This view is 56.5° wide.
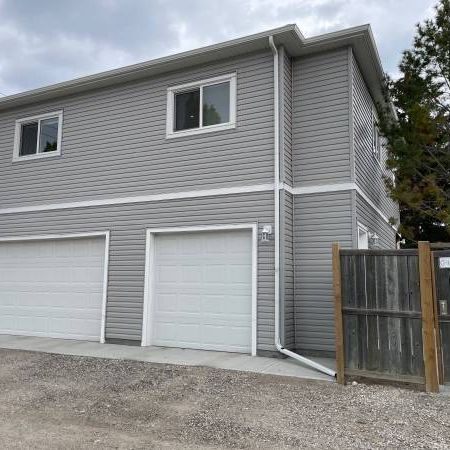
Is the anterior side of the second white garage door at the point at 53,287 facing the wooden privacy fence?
no

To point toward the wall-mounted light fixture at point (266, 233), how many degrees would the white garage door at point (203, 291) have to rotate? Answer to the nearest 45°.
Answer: approximately 90° to its left

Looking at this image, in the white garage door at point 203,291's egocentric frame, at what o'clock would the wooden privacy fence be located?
The wooden privacy fence is roughly at 9 o'clock from the white garage door.

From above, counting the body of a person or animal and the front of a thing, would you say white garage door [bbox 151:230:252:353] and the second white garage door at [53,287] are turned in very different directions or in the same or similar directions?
same or similar directions

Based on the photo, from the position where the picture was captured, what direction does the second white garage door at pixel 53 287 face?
facing the viewer and to the left of the viewer

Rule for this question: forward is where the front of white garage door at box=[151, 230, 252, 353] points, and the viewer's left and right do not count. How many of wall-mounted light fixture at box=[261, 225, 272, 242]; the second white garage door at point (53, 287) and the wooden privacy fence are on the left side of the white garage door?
2

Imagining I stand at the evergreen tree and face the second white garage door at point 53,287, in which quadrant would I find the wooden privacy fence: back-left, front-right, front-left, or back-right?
front-left

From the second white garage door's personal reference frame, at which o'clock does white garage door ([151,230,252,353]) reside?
The white garage door is roughly at 9 o'clock from the second white garage door.

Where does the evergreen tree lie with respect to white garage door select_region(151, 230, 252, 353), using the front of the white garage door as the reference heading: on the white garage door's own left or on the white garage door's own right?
on the white garage door's own left

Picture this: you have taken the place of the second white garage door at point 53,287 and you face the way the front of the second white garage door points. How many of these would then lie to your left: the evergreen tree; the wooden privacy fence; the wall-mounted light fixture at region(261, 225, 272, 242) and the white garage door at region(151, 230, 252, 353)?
4

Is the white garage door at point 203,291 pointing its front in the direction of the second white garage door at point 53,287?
no

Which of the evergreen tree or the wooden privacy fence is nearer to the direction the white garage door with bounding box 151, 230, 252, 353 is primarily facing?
the wooden privacy fence

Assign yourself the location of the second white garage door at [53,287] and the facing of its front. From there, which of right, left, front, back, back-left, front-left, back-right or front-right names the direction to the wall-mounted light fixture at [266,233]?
left
